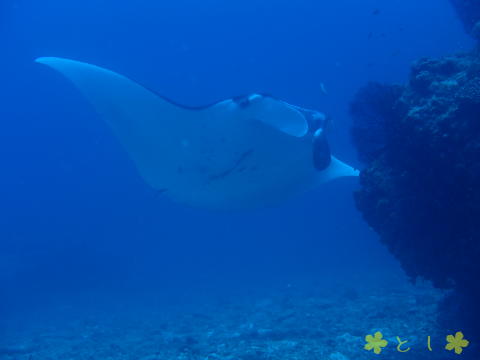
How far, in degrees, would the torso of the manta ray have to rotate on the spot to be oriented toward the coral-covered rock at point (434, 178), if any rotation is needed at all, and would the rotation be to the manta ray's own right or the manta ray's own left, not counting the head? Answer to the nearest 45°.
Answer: approximately 45° to the manta ray's own left
